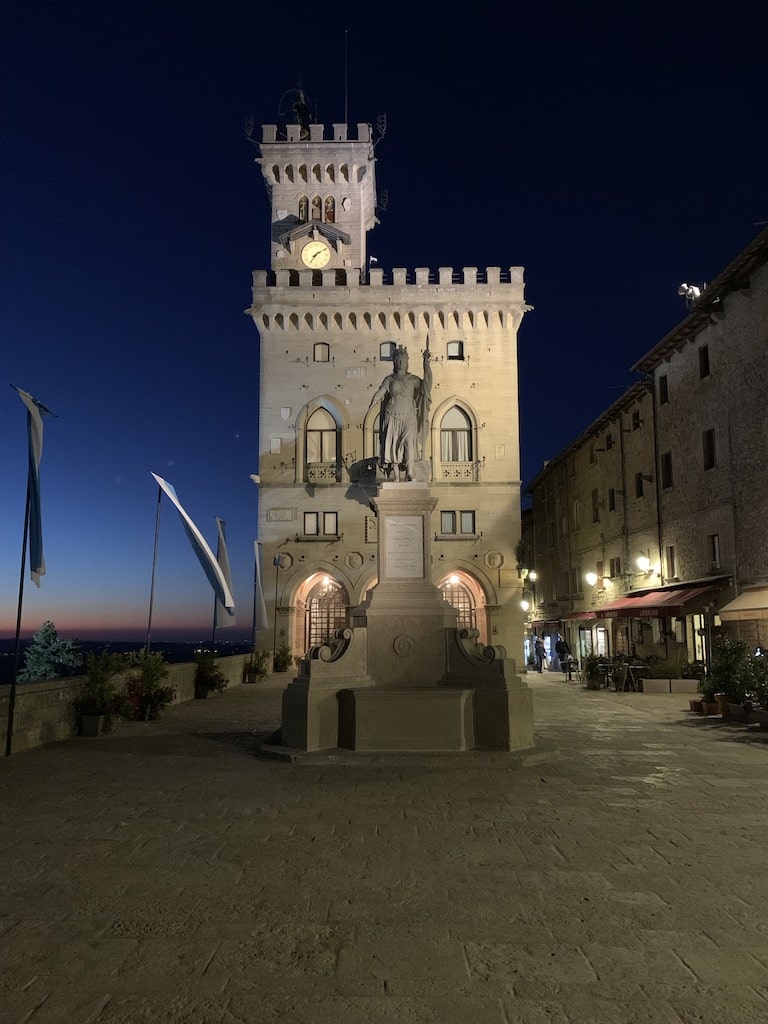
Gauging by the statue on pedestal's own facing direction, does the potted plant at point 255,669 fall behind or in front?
behind

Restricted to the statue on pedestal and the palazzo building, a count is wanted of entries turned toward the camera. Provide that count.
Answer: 2

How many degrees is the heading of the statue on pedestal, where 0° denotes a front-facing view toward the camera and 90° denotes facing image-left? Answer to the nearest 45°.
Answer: approximately 0°

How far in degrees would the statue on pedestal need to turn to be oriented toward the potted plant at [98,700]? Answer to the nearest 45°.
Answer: approximately 90° to its right

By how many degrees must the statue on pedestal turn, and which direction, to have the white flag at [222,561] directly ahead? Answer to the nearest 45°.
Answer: approximately 135° to its right

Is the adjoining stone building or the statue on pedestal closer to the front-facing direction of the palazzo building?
the statue on pedestal

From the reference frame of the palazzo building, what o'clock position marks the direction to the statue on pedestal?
The statue on pedestal is roughly at 12 o'clock from the palazzo building.

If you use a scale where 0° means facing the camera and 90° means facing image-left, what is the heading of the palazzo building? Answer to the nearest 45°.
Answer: approximately 0°
